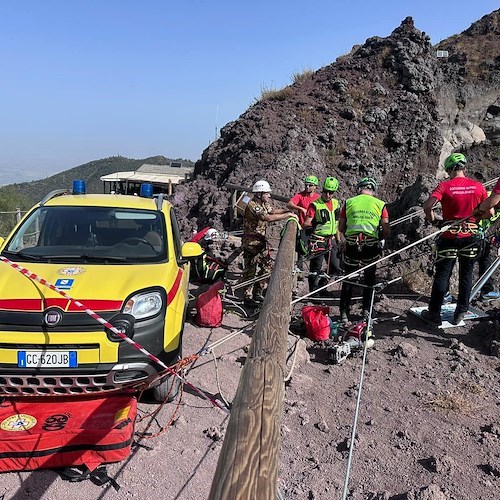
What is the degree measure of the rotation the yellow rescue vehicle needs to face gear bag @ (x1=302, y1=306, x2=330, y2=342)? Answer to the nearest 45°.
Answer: approximately 135° to its left

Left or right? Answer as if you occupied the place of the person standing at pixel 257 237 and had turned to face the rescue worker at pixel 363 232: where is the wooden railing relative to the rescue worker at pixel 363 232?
right

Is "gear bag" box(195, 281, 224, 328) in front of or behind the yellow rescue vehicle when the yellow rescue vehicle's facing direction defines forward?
behind

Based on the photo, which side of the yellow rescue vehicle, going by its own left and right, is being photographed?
front

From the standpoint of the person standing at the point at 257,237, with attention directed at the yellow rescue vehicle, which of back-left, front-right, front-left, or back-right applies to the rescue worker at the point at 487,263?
back-left

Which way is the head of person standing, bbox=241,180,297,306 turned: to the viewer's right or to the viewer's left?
to the viewer's right
